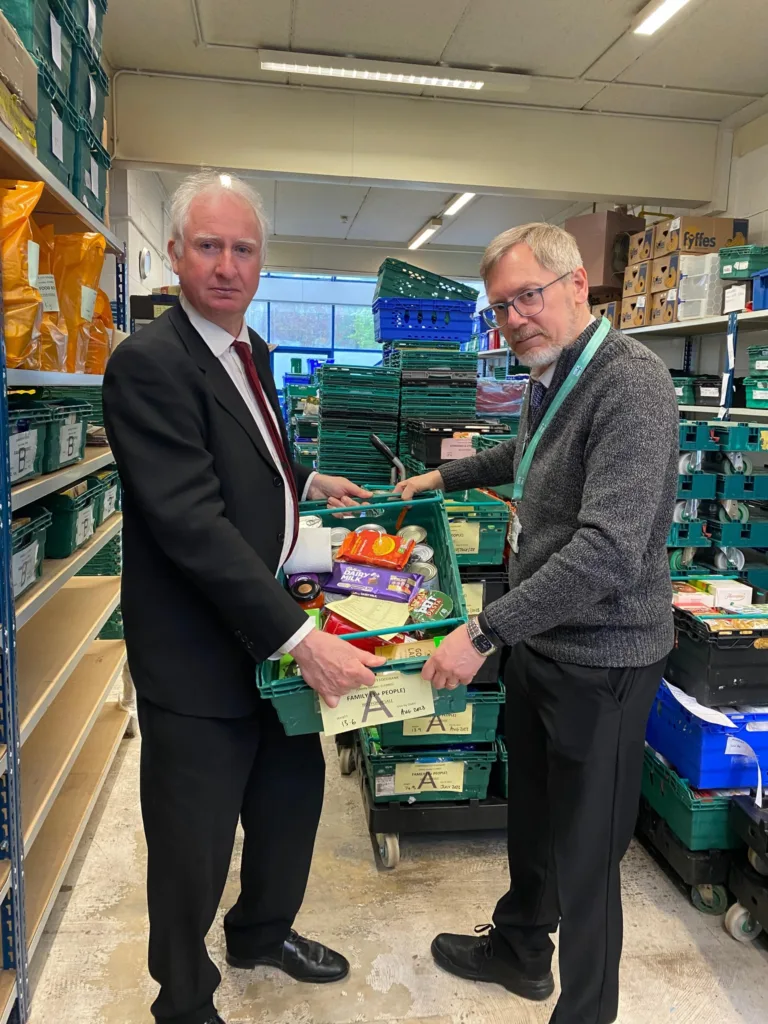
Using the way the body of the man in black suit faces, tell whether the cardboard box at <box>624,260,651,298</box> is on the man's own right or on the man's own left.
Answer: on the man's own left

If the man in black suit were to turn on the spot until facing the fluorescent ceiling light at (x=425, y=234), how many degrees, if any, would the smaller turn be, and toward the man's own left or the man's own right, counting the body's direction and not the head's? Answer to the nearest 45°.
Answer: approximately 135° to the man's own left

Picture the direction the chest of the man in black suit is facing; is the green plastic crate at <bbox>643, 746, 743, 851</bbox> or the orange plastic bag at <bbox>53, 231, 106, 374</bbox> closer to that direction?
the green plastic crate

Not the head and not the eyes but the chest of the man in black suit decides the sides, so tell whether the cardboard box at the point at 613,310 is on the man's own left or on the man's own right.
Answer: on the man's own left

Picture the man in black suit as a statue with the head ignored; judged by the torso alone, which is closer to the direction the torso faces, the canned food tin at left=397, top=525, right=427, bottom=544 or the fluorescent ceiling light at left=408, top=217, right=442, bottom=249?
the canned food tin

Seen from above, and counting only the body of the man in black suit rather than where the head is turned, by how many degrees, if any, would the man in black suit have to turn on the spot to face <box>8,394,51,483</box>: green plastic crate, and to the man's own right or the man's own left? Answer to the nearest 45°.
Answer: approximately 180°

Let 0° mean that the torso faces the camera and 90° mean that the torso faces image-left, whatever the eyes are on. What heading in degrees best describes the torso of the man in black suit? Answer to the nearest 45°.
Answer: approximately 315°

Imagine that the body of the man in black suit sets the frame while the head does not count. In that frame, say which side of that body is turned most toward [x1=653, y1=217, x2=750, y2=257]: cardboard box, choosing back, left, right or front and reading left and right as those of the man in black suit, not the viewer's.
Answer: left

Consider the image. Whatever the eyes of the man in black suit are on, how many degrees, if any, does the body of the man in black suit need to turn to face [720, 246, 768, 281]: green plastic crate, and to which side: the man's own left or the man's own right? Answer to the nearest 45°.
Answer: approximately 90° to the man's own left
